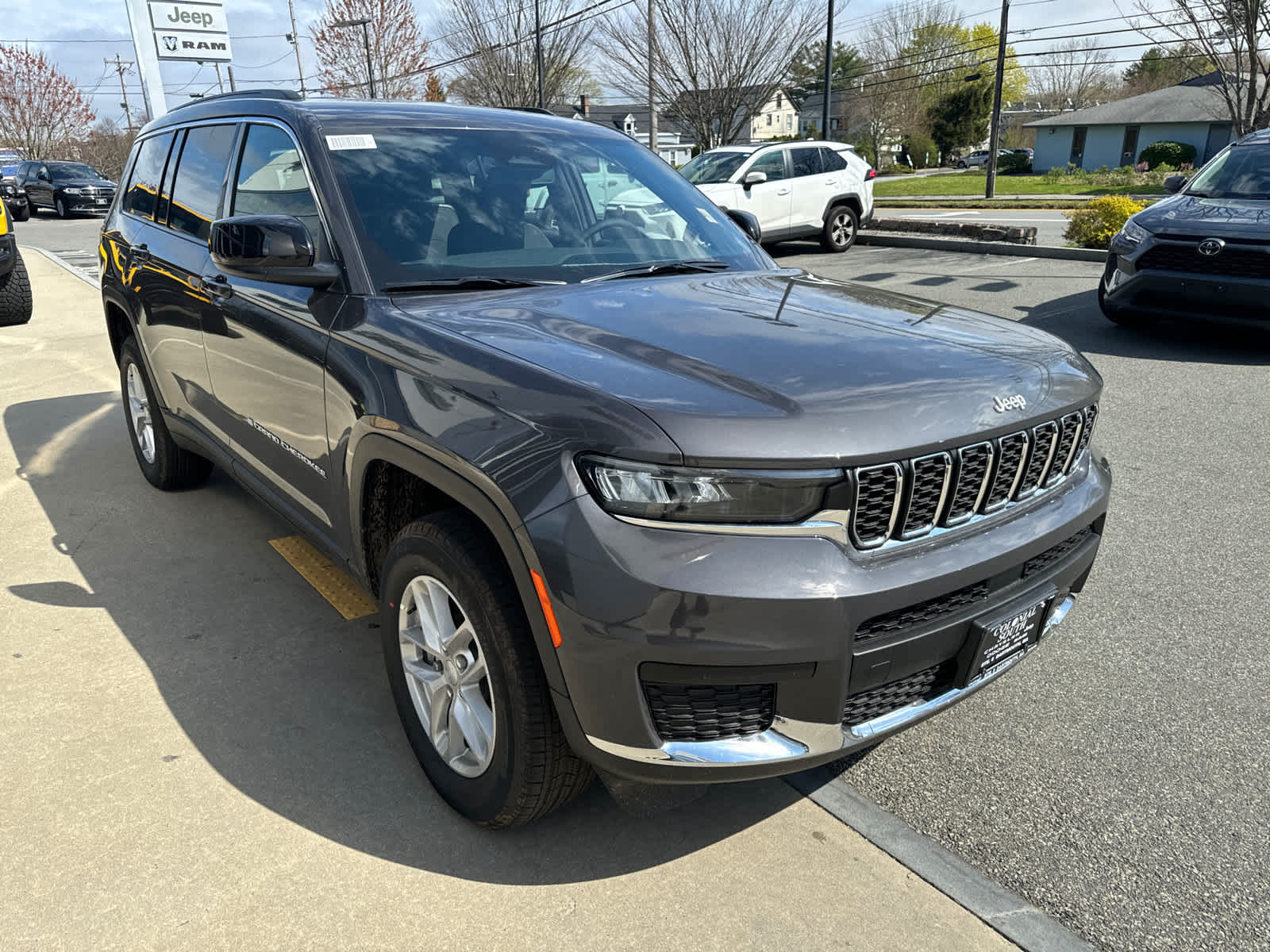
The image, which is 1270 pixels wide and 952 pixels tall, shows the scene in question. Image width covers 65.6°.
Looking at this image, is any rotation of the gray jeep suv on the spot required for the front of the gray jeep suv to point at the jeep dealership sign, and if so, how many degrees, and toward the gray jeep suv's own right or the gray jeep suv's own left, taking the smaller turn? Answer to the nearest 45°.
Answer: approximately 135° to the gray jeep suv's own left

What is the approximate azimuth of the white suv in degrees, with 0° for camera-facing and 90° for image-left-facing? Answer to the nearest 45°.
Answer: approximately 45°

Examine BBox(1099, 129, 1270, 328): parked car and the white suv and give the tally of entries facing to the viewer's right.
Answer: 0

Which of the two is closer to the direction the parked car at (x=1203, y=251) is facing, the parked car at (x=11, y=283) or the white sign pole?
the parked car

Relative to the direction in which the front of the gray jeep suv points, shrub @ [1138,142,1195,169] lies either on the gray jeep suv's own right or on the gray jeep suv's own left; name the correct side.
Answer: on the gray jeep suv's own left

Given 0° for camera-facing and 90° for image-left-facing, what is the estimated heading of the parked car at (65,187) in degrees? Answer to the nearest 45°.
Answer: approximately 315°

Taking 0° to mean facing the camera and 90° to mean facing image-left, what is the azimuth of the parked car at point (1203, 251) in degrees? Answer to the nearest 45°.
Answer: approximately 45°

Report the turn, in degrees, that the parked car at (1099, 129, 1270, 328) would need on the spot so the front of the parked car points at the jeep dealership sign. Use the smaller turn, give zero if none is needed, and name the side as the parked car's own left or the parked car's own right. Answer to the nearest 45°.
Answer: approximately 90° to the parked car's own right

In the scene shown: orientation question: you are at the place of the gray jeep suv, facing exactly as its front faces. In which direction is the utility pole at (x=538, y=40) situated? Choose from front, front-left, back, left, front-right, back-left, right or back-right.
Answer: back-left

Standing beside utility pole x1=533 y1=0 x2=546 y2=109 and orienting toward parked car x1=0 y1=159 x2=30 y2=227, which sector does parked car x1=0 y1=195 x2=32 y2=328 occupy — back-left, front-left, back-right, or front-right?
front-left

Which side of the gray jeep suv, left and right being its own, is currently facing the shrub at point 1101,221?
left

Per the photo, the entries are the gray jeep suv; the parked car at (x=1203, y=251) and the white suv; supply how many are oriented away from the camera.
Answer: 0

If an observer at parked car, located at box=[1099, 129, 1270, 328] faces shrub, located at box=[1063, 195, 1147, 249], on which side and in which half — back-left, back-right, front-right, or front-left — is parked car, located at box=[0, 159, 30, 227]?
front-left

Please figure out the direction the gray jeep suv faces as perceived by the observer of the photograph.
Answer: facing the viewer and to the right of the viewer

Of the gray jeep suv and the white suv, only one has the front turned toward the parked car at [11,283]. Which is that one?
the white suv

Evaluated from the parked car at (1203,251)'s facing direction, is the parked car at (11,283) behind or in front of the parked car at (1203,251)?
in front

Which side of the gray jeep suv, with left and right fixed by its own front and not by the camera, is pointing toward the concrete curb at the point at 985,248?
left
